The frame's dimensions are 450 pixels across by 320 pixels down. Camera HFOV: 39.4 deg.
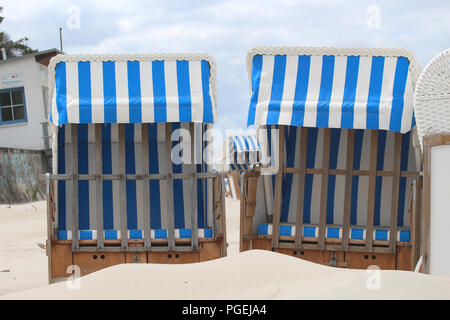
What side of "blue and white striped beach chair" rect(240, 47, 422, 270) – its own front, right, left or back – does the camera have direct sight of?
front

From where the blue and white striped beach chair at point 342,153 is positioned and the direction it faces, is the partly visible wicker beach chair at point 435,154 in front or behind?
in front

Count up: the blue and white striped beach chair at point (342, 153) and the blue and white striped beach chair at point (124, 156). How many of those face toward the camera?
2

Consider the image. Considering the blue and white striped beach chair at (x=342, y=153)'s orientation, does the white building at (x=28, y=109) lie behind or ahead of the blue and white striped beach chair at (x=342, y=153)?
behind

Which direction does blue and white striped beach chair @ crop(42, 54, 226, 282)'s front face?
toward the camera

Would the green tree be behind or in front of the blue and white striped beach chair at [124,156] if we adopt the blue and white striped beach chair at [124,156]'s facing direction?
behind

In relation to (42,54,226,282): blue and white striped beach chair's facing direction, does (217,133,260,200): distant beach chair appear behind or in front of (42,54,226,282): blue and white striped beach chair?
behind

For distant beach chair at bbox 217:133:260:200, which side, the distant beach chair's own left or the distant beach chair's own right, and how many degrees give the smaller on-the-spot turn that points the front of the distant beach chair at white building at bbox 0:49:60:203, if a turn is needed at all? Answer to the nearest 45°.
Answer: approximately 135° to the distant beach chair's own right

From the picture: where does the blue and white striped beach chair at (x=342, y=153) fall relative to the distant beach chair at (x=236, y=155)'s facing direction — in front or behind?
in front

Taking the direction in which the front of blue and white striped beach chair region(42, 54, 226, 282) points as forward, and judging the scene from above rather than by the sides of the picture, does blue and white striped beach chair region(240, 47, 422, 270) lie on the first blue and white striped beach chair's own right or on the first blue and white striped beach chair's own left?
on the first blue and white striped beach chair's own left

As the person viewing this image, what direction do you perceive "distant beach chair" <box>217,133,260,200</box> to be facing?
facing the viewer and to the right of the viewer
